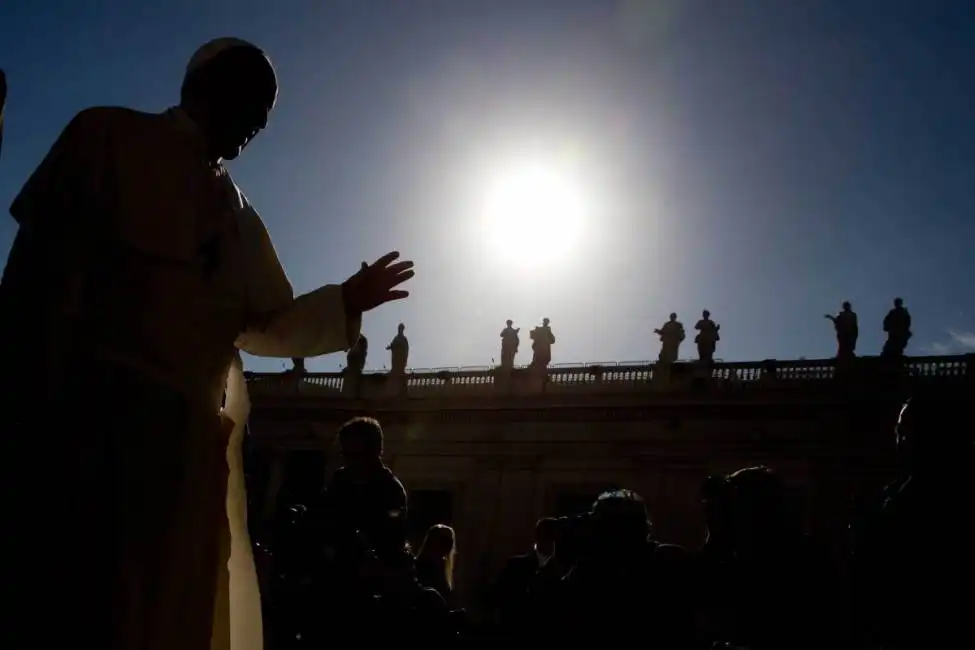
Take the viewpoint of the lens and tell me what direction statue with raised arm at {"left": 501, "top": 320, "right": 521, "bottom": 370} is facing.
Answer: facing the viewer

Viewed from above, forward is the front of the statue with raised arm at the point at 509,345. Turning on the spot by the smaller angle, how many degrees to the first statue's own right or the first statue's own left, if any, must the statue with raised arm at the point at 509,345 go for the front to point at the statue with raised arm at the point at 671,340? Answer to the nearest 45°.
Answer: approximately 45° to the first statue's own left

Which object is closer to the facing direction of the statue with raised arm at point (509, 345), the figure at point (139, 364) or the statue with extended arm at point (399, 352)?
the figure

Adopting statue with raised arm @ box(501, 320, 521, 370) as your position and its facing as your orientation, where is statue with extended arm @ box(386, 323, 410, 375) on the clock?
statue with extended arm @ box(386, 323, 410, 375) is roughly at 4 o'clock from statue with raised arm @ box(501, 320, 521, 370).

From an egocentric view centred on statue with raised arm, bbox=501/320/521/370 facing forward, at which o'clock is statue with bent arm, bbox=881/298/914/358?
statue with bent arm, bbox=881/298/914/358 is roughly at 10 o'clock from statue with raised arm, bbox=501/320/521/370.

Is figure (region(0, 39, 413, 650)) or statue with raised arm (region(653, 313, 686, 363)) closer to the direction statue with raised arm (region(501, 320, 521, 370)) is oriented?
the figure

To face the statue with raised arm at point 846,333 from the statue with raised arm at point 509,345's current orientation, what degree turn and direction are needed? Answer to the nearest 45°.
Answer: approximately 45° to its left

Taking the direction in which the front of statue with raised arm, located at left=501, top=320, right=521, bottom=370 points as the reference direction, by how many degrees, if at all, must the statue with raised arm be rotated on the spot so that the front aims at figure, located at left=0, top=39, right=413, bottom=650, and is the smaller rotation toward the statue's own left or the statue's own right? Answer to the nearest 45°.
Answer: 0° — it already faces it

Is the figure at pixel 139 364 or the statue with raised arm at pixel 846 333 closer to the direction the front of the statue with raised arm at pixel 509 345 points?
the figure
